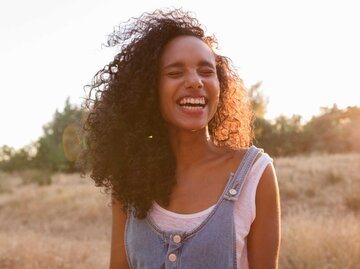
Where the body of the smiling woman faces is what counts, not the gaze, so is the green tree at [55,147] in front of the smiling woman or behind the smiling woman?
behind

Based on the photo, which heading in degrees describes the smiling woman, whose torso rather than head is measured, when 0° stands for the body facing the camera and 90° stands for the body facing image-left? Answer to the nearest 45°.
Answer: approximately 0°
